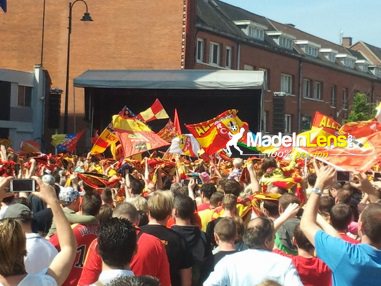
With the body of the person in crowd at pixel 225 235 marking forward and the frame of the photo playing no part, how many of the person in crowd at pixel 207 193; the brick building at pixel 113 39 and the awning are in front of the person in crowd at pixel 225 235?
3

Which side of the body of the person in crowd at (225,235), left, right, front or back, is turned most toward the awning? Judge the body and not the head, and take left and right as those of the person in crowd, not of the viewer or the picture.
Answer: front

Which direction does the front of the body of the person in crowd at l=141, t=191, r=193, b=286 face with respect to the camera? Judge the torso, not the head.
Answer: away from the camera

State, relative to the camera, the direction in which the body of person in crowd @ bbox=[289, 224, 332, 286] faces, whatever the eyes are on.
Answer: away from the camera

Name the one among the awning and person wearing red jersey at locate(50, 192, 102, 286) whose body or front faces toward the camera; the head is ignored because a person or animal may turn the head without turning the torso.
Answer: the awning

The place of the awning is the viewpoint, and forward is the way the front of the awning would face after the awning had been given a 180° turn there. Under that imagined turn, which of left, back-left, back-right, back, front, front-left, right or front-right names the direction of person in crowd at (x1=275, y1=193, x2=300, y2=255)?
back

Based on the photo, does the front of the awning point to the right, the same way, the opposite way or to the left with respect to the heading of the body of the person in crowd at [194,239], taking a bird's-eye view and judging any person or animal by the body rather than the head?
the opposite way

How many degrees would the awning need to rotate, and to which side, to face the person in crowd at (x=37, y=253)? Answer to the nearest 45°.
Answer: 0° — it already faces them

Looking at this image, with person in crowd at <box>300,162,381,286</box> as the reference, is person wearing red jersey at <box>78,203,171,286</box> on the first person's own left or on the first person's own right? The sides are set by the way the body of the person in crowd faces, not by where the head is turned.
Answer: on the first person's own left

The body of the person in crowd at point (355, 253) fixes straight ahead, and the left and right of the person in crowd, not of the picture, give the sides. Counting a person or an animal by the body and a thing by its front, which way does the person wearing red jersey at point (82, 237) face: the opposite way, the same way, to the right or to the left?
the same way

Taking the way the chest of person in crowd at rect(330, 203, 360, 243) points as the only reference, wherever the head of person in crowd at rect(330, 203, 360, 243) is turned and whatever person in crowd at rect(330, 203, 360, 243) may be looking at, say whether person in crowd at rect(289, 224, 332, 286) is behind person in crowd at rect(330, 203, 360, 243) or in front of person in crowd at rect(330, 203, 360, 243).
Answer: behind

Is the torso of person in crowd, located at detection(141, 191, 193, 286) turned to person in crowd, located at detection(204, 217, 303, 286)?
no

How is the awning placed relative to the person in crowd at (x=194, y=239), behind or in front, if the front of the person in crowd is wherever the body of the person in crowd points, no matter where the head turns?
in front

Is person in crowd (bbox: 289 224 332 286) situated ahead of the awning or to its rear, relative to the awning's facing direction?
ahead

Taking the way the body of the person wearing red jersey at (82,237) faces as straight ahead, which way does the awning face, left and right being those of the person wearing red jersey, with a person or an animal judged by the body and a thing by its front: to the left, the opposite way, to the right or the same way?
the opposite way

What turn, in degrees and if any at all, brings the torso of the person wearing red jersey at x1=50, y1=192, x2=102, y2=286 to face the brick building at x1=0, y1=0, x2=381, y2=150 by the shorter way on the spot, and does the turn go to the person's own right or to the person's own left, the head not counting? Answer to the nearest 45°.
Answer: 0° — they already face it
